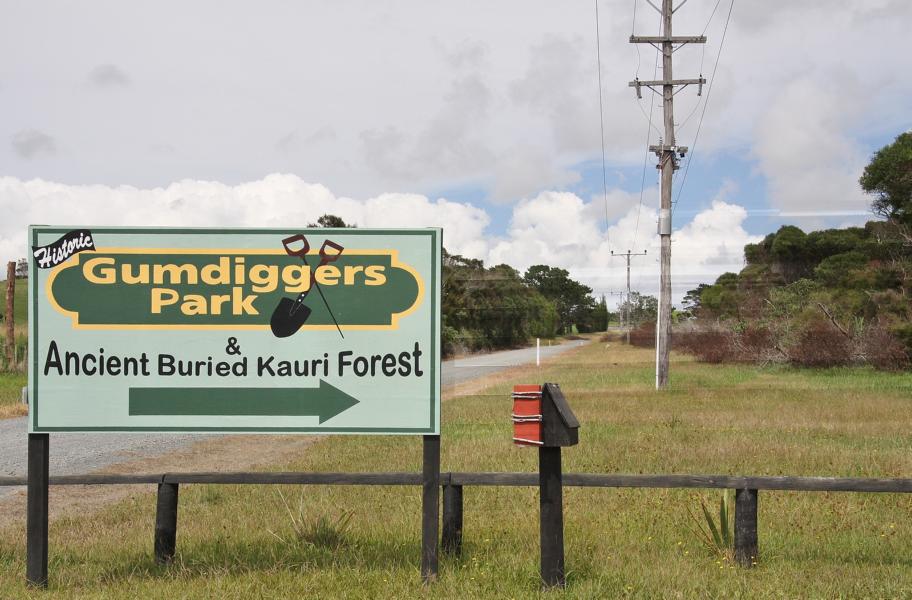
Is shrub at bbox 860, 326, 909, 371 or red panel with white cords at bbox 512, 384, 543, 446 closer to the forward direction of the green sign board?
the red panel with white cords

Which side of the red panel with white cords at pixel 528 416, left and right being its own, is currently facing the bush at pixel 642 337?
back

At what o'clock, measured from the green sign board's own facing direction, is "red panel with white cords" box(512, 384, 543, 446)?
The red panel with white cords is roughly at 10 o'clock from the green sign board.

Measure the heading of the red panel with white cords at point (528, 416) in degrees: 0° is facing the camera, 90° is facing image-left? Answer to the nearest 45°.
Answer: approximately 0°

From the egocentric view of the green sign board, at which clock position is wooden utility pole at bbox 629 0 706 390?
The wooden utility pole is roughly at 7 o'clock from the green sign board.

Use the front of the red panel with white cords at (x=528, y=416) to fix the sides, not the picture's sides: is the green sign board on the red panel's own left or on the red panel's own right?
on the red panel's own right

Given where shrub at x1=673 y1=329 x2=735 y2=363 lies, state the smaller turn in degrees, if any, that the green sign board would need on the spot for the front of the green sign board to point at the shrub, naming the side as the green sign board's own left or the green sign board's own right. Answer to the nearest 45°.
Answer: approximately 135° to the green sign board's own left

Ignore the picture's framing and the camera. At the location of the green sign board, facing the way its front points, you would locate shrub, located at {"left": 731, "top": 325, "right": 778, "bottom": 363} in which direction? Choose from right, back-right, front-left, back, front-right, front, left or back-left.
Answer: back-left

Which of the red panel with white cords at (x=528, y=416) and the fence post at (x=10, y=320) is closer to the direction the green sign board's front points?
the red panel with white cords

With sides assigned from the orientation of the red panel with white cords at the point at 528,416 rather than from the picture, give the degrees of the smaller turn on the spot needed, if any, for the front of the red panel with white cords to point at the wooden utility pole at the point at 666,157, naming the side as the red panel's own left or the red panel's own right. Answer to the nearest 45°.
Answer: approximately 180°

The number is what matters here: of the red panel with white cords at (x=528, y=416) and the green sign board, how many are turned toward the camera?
2

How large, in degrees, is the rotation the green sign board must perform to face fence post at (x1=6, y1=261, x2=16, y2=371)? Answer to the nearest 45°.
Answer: approximately 180°

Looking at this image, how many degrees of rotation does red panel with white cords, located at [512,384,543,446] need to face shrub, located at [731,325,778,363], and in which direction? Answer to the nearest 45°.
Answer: approximately 180°

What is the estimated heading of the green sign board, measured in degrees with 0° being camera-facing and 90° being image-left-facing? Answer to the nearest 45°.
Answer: approximately 0°

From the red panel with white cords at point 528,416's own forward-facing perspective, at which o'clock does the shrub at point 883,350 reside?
The shrub is roughly at 7 o'clock from the red panel with white cords.

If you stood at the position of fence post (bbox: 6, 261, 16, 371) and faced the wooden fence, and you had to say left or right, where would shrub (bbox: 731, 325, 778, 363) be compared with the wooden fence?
left
